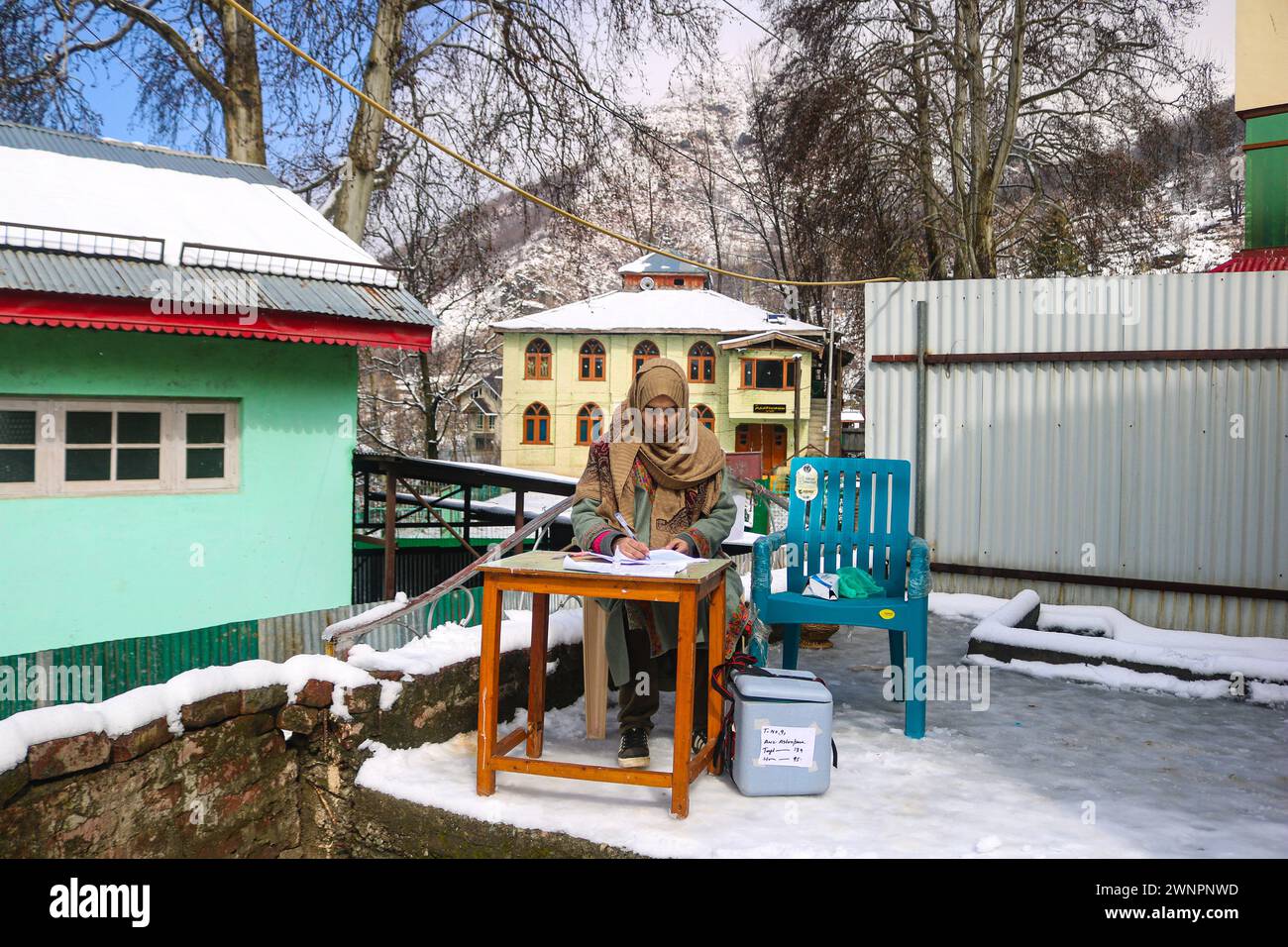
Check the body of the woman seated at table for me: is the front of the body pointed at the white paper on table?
yes

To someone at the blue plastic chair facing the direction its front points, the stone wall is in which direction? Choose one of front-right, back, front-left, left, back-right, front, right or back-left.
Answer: front-right

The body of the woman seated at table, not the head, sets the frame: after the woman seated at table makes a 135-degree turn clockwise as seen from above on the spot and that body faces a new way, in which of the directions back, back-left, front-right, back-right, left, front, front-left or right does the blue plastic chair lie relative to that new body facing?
right

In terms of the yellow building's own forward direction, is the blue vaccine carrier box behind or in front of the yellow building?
in front

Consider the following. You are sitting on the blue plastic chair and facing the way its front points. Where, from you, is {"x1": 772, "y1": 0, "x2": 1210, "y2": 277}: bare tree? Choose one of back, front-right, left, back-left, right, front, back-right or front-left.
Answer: back

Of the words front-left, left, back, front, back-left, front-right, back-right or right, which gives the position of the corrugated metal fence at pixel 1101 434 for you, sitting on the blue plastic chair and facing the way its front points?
back-left

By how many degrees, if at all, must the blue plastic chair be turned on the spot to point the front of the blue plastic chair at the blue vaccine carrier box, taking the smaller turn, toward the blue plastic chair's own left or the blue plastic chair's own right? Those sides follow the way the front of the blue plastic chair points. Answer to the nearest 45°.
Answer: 0° — it already faces it

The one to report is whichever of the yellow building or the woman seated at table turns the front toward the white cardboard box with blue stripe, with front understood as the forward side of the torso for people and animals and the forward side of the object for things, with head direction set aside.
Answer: the yellow building

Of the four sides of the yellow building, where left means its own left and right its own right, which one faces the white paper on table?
front

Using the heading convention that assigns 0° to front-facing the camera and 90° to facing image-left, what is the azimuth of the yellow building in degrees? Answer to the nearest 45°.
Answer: approximately 0°

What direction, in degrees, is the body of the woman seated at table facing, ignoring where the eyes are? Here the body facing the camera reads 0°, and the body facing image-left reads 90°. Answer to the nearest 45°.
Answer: approximately 0°
